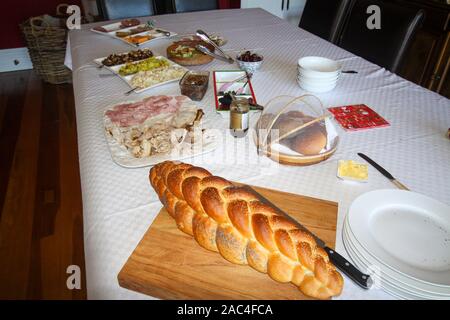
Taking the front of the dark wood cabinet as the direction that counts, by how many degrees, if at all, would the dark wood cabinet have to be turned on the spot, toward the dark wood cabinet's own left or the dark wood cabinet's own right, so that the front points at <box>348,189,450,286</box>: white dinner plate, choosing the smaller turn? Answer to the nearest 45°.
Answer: approximately 45° to the dark wood cabinet's own left

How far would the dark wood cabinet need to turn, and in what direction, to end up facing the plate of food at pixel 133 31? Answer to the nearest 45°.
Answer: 0° — it already faces it

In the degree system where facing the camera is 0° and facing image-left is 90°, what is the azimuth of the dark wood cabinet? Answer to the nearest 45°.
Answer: approximately 45°

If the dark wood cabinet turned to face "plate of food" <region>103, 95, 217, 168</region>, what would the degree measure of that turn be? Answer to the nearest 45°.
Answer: approximately 45° to its left

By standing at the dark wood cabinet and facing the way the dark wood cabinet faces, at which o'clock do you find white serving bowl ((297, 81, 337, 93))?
The white serving bowl is roughly at 11 o'clock from the dark wood cabinet.

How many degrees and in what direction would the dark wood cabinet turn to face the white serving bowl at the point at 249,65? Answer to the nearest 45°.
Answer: approximately 45° to its left

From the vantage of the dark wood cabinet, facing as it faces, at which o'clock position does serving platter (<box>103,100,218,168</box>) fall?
The serving platter is roughly at 11 o'clock from the dark wood cabinet.

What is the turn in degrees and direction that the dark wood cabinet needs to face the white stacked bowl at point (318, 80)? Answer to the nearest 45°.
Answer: approximately 45° to its left
